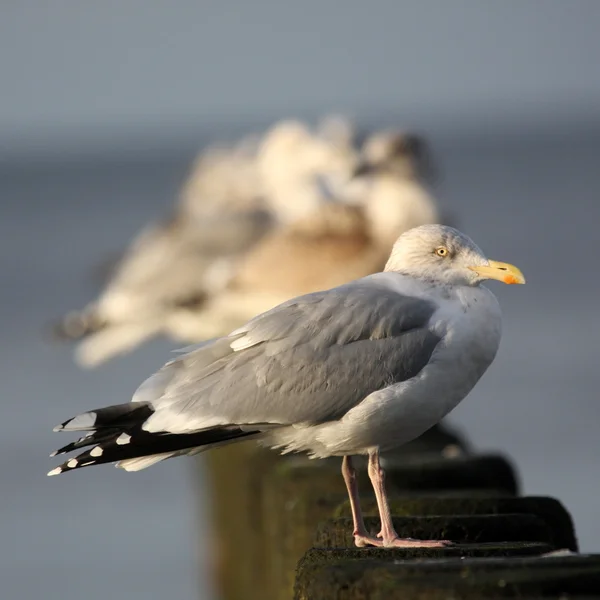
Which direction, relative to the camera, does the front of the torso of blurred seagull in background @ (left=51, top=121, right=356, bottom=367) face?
to the viewer's right

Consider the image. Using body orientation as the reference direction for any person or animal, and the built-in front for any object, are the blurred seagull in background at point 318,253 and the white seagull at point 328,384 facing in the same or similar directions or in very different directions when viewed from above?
same or similar directions

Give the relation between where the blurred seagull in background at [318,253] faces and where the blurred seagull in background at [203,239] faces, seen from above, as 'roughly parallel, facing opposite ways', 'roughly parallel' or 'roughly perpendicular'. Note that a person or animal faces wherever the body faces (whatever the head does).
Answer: roughly parallel

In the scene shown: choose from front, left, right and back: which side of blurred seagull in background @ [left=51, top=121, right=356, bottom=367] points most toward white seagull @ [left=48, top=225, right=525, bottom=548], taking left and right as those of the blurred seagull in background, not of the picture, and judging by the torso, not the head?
right

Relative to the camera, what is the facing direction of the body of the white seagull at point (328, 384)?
to the viewer's right

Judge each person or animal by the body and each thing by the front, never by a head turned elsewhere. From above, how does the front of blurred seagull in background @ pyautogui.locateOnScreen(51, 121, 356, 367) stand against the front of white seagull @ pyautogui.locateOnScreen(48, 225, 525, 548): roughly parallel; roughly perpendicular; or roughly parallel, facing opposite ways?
roughly parallel

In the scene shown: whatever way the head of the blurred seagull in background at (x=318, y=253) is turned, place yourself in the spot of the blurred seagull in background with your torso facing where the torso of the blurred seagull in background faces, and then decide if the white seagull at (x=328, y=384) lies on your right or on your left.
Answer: on your right
